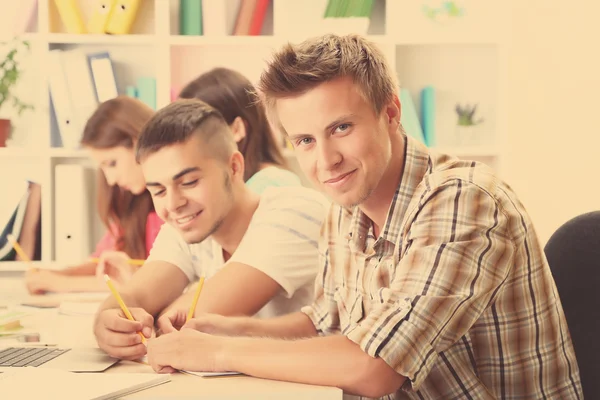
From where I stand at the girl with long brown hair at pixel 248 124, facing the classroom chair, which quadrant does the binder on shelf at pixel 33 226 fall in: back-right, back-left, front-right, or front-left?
back-right

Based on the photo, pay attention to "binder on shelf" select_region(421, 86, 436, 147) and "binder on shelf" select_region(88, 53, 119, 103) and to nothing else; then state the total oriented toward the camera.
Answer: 2

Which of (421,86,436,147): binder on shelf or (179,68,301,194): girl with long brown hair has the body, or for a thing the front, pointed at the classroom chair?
the binder on shelf

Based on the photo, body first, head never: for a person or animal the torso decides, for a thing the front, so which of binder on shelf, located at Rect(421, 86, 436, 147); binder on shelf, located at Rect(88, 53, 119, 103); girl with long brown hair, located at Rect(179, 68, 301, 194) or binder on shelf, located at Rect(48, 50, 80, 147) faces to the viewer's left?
the girl with long brown hair

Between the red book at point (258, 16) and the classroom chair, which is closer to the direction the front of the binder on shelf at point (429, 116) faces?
the classroom chair

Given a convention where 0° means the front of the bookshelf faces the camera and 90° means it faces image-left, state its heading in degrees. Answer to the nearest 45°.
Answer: approximately 0°

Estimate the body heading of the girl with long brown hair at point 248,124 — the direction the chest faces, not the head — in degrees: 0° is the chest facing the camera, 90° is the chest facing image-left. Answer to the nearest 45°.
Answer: approximately 90°
